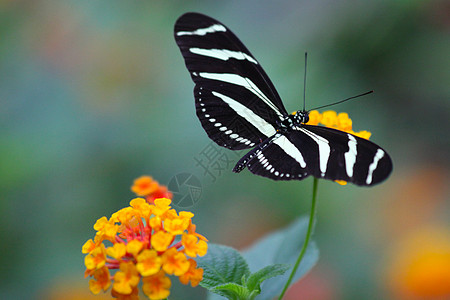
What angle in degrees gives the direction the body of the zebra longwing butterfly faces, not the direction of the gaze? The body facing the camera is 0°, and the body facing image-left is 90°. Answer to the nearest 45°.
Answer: approximately 225°

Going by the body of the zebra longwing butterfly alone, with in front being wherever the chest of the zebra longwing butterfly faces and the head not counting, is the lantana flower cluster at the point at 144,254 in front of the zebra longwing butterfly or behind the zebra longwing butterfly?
behind
